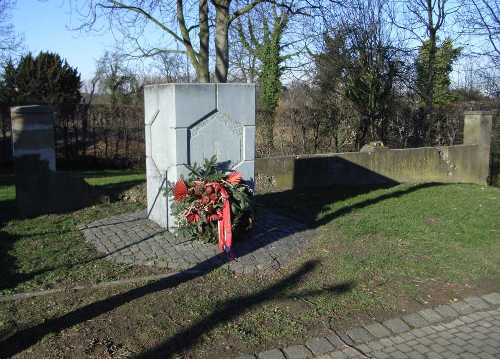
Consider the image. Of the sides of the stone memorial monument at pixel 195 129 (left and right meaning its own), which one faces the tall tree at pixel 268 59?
back

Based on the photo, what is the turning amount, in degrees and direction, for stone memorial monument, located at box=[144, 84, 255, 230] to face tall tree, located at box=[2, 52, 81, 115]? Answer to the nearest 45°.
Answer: approximately 135° to its right

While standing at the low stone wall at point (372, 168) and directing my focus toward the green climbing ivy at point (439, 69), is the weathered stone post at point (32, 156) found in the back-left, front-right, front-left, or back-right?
back-left

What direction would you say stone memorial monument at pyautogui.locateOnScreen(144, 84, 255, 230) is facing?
toward the camera

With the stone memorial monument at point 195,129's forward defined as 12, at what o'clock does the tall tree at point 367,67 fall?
The tall tree is roughly at 7 o'clock from the stone memorial monument.

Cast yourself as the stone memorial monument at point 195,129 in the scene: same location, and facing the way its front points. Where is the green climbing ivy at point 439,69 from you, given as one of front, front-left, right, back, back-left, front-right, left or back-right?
back-left

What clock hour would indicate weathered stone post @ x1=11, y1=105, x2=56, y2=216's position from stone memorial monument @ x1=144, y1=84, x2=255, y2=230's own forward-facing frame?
The weathered stone post is roughly at 4 o'clock from the stone memorial monument.

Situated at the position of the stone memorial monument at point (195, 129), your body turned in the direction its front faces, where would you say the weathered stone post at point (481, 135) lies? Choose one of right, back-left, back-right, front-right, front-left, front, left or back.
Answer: back-left
